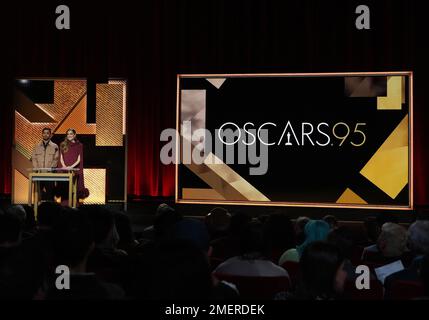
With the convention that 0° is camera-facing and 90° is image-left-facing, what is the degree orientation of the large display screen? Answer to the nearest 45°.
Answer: approximately 0°

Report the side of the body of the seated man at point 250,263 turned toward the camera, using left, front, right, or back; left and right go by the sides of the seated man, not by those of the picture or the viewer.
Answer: back

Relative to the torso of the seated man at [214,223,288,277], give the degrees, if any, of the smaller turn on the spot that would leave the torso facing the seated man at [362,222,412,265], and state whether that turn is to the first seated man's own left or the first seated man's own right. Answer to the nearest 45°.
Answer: approximately 45° to the first seated man's own right

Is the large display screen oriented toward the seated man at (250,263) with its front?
yes

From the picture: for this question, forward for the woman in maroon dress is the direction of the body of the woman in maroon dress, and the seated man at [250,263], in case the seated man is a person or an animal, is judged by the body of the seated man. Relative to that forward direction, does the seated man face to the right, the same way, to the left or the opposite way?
the opposite way

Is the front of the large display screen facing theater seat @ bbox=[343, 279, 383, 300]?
yes

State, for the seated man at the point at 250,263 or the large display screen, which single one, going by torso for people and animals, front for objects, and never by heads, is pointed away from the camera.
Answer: the seated man

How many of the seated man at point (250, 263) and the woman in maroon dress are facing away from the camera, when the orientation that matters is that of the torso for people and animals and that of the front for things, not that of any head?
1

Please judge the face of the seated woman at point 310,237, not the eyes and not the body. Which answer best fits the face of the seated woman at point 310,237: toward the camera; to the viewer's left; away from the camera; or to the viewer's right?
away from the camera
